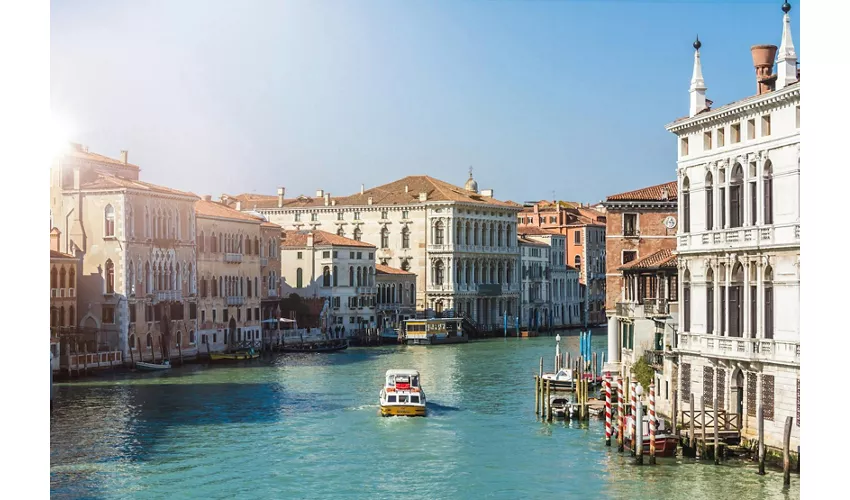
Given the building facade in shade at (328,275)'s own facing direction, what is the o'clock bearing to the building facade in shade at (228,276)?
the building facade in shade at (228,276) is roughly at 2 o'clock from the building facade in shade at (328,275).

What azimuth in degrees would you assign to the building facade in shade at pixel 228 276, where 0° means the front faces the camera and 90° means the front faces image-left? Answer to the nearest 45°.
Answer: approximately 315°

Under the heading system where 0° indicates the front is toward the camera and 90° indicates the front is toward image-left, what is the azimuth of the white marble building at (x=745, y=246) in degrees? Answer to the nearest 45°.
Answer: approximately 45°

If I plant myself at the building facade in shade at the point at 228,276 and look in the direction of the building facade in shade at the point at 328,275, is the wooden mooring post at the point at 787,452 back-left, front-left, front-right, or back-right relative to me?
back-right

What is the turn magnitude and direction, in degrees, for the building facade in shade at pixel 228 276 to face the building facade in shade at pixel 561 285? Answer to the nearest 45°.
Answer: approximately 90° to its left

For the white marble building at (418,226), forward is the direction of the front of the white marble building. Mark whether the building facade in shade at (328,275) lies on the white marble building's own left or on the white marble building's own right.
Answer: on the white marble building's own right

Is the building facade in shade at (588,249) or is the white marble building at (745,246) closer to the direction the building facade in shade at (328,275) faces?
the white marble building

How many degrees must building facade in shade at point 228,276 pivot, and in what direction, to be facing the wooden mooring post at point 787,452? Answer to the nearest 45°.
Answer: approximately 45° to its right
